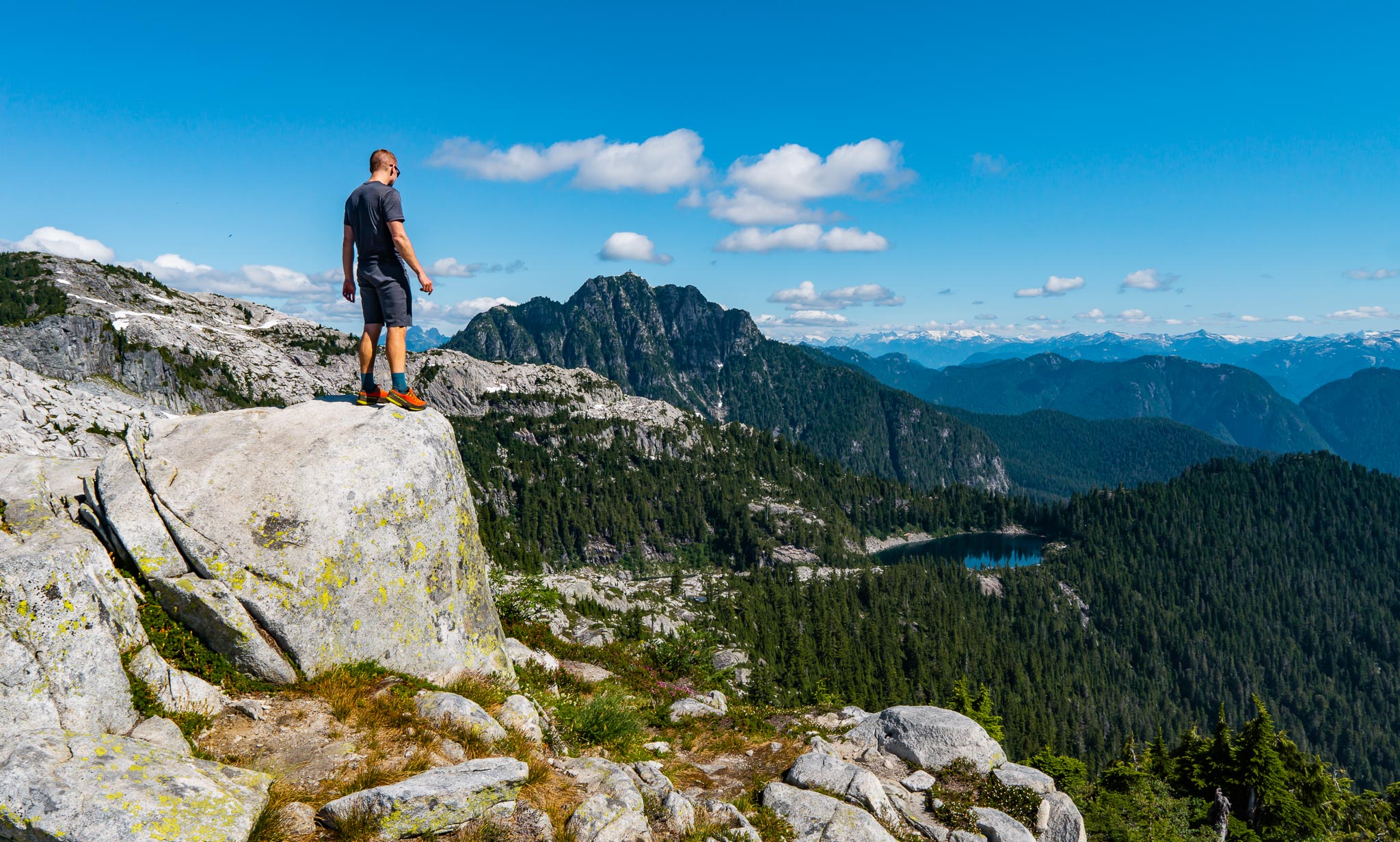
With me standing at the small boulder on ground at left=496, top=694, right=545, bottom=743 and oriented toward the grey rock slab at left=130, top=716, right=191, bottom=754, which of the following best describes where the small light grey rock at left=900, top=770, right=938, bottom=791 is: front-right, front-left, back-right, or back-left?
back-left

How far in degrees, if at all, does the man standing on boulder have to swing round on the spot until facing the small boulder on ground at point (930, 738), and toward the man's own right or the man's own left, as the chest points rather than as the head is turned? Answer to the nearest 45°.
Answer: approximately 45° to the man's own right

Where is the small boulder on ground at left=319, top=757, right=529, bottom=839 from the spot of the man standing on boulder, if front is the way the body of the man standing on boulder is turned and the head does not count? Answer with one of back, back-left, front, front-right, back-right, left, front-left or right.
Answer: back-right

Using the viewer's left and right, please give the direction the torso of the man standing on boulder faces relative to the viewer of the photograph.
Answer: facing away from the viewer and to the right of the viewer

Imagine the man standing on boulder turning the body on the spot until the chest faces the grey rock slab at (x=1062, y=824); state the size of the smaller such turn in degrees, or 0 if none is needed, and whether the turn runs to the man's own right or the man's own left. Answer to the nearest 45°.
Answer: approximately 45° to the man's own right
